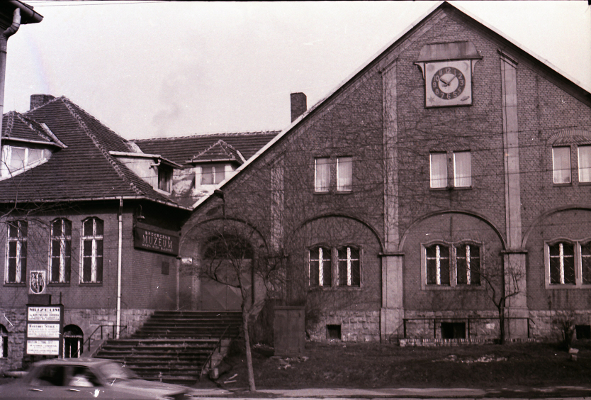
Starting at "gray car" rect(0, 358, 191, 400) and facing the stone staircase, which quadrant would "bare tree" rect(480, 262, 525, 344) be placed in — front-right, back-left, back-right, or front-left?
front-right

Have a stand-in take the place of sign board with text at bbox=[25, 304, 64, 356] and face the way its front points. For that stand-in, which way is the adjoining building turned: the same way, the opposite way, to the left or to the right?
the same way

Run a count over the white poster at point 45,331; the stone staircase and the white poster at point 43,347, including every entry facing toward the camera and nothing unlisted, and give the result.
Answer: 3

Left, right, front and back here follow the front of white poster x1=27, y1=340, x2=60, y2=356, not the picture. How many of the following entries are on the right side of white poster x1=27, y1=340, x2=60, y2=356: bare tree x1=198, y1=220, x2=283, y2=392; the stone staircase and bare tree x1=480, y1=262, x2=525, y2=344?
0

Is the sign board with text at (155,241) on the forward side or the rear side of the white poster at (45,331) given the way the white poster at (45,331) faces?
on the rear side

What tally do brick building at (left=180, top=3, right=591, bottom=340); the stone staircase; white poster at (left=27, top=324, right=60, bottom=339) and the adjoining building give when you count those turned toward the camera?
4

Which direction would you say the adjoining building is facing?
toward the camera

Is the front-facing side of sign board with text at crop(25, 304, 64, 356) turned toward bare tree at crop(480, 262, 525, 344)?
no

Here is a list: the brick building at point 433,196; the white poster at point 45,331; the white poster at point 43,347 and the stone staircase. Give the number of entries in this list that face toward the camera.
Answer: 4

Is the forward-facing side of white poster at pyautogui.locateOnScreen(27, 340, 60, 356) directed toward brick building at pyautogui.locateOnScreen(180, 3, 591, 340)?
no

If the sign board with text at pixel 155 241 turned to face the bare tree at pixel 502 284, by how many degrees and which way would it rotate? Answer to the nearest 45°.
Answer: approximately 45° to its left

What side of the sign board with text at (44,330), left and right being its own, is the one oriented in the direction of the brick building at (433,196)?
left

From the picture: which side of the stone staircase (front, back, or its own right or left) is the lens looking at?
front

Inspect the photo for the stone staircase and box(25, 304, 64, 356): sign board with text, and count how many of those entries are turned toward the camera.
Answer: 2

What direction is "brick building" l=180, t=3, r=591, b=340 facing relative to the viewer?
toward the camera

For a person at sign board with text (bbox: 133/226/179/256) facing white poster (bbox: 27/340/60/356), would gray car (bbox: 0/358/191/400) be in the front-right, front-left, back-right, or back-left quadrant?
front-left

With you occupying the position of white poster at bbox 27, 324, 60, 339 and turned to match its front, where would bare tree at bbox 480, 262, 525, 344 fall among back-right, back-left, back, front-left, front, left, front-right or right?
left

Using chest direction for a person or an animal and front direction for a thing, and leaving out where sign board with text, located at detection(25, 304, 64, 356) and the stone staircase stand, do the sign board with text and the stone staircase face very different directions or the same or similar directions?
same or similar directions

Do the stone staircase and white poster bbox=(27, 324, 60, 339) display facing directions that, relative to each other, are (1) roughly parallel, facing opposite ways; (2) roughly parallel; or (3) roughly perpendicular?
roughly parallel
